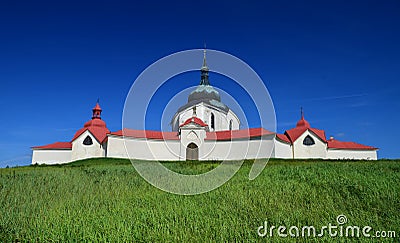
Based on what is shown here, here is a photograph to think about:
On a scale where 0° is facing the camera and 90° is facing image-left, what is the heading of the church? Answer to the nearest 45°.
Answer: approximately 0°
